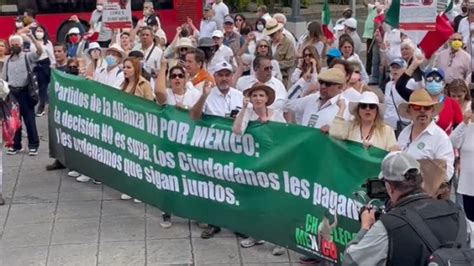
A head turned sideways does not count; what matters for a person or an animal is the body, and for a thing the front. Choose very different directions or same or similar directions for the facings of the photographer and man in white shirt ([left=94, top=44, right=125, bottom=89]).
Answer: very different directions

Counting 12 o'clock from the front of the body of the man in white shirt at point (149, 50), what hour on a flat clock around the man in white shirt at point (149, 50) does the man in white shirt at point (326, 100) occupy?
the man in white shirt at point (326, 100) is roughly at 10 o'clock from the man in white shirt at point (149, 50).

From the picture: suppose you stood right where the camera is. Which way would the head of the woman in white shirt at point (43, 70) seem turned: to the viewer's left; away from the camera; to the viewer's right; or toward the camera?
toward the camera

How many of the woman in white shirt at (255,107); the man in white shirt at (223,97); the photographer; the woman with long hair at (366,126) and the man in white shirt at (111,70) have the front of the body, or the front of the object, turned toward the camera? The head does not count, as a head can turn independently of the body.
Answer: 4

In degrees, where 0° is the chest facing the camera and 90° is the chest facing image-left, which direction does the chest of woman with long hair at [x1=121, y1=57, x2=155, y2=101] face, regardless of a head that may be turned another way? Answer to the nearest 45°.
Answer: approximately 45°

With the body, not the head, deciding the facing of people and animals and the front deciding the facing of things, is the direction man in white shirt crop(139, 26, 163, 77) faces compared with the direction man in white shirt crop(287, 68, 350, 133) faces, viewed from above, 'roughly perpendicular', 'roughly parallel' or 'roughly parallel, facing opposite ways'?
roughly parallel

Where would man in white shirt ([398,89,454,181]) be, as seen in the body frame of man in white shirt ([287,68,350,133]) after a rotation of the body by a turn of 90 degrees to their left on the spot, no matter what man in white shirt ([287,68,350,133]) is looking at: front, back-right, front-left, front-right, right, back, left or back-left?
front

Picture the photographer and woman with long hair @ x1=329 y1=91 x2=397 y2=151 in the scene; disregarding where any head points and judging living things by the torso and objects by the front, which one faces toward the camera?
the woman with long hair

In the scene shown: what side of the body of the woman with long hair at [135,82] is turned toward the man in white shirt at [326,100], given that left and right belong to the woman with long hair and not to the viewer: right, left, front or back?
left

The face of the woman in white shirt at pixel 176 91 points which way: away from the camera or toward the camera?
toward the camera

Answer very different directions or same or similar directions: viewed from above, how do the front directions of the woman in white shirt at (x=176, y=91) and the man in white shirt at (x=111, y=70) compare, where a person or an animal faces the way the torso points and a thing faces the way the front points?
same or similar directions

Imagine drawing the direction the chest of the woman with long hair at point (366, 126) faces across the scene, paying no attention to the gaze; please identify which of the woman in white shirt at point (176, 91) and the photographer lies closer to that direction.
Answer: the photographer

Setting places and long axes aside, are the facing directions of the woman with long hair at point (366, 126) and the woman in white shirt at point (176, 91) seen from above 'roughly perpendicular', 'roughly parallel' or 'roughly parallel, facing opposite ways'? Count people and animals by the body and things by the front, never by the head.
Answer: roughly parallel

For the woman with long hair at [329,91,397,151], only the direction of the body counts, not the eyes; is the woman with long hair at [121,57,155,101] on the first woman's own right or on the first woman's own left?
on the first woman's own right

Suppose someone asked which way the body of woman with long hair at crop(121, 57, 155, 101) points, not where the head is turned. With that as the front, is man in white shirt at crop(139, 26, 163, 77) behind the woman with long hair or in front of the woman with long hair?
behind

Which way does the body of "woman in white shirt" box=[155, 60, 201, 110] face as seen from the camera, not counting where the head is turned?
toward the camera
